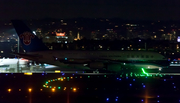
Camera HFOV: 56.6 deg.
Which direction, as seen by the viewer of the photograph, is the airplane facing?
facing to the right of the viewer
